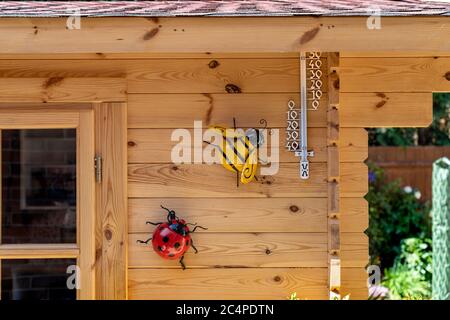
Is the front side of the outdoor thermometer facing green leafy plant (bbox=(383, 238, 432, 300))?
no

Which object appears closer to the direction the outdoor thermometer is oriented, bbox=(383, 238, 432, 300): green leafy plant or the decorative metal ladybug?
the decorative metal ladybug

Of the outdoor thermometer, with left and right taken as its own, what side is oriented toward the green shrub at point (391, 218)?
back

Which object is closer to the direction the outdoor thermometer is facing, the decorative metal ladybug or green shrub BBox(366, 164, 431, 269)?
the decorative metal ladybug

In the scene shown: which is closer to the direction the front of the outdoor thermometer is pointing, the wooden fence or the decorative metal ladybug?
the decorative metal ladybug

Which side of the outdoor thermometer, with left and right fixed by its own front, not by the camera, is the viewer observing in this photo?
front

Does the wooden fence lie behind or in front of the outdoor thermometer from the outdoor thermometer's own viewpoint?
behind

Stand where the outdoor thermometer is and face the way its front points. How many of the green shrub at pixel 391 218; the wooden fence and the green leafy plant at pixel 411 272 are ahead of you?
0

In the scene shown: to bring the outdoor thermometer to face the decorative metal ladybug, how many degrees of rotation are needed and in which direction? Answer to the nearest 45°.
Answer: approximately 90° to its right
